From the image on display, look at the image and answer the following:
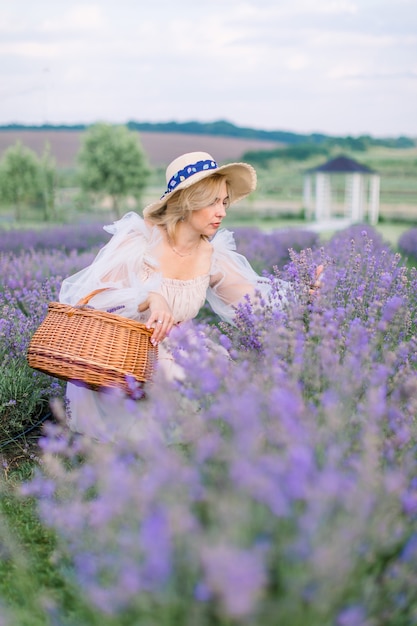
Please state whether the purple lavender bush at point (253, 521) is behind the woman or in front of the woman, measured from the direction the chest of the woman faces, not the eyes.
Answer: in front

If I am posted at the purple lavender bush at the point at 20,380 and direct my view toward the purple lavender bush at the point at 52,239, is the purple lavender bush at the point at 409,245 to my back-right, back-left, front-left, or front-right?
front-right

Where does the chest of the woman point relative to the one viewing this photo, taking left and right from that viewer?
facing the viewer and to the right of the viewer

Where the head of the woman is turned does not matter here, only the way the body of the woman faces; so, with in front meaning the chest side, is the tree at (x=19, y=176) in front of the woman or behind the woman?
behind

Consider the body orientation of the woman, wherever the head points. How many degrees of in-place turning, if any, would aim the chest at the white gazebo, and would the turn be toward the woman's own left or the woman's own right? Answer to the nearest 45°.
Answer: approximately 135° to the woman's own left

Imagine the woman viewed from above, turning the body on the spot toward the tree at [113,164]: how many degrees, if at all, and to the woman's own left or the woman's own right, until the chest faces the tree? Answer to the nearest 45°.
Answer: approximately 135° to the woman's own left

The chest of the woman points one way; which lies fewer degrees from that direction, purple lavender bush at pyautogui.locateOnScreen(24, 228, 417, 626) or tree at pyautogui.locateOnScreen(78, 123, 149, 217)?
the purple lavender bush

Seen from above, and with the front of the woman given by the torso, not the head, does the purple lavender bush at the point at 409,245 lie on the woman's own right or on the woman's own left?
on the woman's own left
